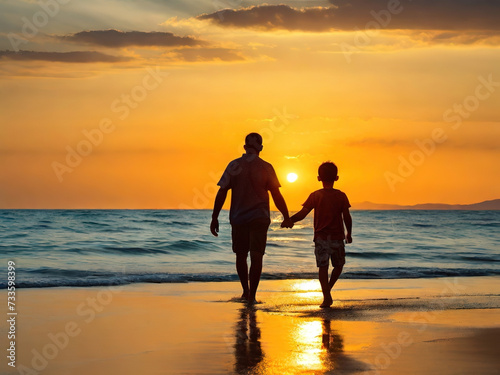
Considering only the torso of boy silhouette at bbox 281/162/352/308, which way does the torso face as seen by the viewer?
away from the camera

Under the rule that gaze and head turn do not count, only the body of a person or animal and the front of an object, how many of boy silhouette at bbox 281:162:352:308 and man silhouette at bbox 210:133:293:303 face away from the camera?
2

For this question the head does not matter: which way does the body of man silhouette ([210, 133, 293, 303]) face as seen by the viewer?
away from the camera

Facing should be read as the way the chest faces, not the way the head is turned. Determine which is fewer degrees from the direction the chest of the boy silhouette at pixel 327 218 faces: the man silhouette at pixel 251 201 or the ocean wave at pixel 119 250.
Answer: the ocean wave

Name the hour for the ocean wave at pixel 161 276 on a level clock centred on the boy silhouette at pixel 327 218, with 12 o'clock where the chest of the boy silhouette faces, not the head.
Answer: The ocean wave is roughly at 11 o'clock from the boy silhouette.

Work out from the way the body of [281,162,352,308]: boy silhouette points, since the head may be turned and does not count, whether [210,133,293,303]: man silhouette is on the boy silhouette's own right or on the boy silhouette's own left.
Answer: on the boy silhouette's own left

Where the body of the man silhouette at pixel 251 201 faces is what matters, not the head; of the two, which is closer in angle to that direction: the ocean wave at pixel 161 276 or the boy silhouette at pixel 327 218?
the ocean wave

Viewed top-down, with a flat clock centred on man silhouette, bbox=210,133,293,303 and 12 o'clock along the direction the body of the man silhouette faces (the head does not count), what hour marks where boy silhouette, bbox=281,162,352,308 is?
The boy silhouette is roughly at 3 o'clock from the man silhouette.
